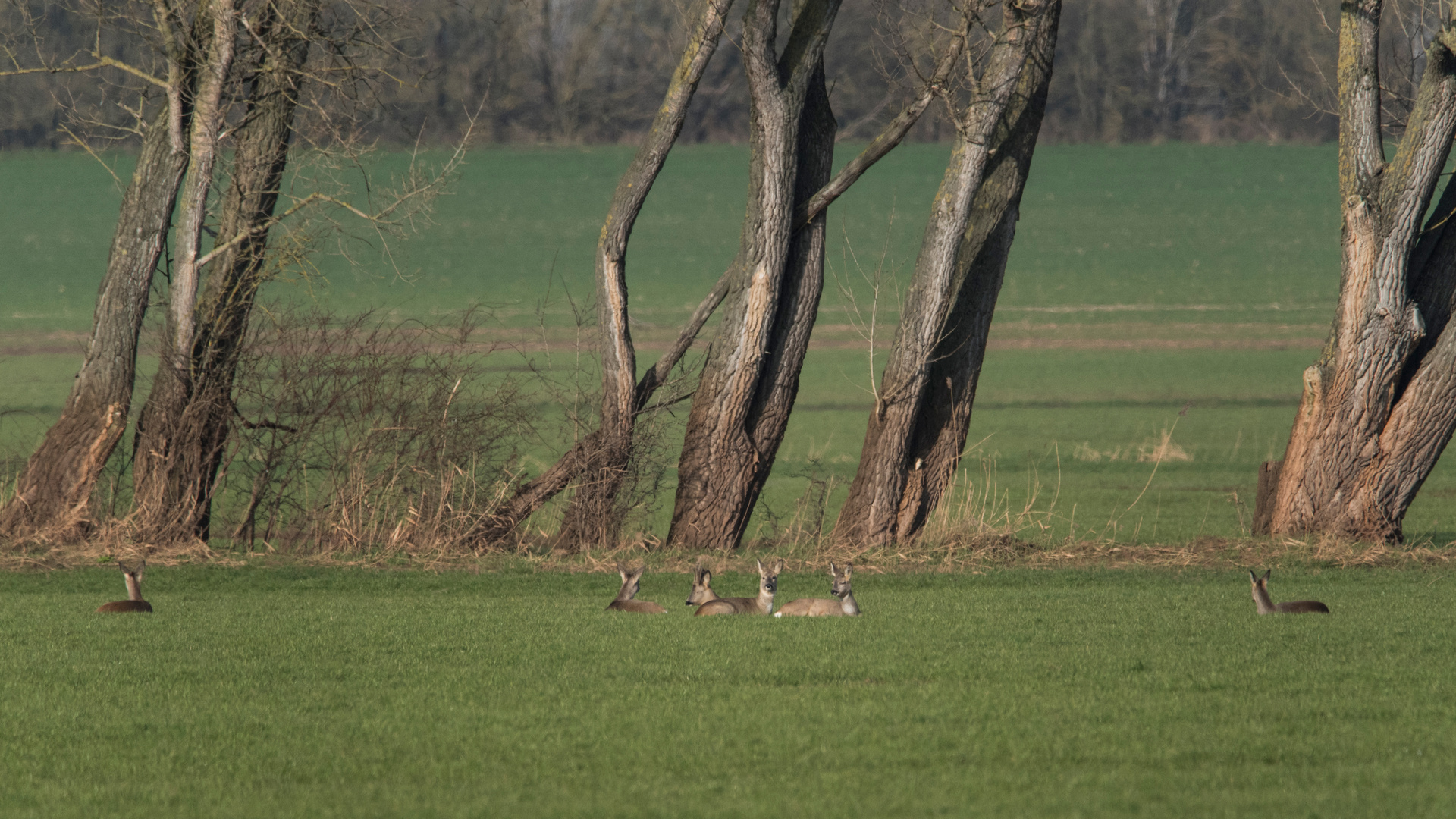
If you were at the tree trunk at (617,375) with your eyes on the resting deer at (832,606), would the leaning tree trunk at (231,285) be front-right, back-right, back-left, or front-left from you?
back-right

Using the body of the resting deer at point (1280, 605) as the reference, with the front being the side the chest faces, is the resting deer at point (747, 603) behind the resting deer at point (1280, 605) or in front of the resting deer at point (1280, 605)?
in front

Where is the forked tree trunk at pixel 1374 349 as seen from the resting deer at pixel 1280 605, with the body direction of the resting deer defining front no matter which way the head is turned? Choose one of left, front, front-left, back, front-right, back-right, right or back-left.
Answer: right

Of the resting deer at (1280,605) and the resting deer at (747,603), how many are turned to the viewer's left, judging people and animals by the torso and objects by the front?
1

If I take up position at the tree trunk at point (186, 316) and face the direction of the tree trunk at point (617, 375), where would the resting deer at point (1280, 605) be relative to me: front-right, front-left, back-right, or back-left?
front-right

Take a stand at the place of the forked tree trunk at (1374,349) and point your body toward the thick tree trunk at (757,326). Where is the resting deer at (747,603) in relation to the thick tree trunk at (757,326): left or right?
left

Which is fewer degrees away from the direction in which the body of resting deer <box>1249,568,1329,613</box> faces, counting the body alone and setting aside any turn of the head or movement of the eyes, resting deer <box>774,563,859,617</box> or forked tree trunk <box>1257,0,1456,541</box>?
the resting deer

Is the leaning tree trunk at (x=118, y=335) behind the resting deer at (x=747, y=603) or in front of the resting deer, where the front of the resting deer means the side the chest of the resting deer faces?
behind

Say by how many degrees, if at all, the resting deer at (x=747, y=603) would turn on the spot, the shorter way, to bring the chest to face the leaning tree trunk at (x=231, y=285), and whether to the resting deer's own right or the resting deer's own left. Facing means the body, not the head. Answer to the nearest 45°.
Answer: approximately 135° to the resting deer's own left

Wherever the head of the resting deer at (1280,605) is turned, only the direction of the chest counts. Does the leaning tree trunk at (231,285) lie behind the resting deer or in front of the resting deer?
in front

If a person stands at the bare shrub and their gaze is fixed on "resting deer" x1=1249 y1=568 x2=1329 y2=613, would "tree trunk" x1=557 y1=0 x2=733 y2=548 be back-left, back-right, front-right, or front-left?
front-left

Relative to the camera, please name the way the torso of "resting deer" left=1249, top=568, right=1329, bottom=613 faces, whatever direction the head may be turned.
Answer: to the viewer's left
